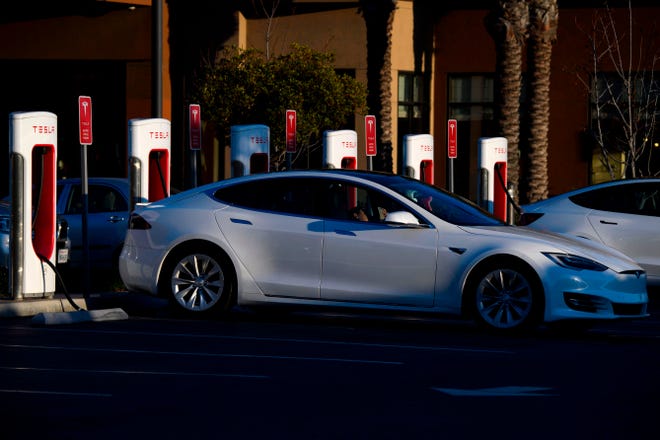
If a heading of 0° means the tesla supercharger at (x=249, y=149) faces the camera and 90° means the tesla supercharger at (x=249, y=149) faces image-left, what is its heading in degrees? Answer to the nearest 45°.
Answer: approximately 315°

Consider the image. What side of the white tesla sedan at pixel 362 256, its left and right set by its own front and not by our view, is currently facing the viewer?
right

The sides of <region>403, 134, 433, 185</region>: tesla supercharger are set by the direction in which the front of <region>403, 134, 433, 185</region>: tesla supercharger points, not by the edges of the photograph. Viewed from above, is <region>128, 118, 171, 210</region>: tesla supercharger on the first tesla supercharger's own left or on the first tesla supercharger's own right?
on the first tesla supercharger's own right

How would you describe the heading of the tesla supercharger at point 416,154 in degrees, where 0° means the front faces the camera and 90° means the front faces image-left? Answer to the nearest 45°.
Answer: approximately 315°

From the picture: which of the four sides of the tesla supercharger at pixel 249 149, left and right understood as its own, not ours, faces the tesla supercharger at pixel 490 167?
left

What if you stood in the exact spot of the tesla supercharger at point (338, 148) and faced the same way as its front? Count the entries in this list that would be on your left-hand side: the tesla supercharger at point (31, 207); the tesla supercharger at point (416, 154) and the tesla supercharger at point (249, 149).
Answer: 1

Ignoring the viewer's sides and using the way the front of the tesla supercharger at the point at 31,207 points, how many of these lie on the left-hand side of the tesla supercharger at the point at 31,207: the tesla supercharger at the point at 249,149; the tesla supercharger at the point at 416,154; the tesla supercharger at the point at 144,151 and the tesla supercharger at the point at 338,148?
4

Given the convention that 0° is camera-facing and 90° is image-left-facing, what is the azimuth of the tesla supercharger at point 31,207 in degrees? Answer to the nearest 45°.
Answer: approximately 315°

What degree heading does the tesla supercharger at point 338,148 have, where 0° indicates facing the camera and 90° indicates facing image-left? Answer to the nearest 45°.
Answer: approximately 315°

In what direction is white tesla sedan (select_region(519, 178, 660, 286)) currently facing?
to the viewer's right

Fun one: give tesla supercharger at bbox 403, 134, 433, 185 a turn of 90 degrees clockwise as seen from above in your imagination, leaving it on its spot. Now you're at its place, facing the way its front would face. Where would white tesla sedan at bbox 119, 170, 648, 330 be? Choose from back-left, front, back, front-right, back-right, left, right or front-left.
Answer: front-left

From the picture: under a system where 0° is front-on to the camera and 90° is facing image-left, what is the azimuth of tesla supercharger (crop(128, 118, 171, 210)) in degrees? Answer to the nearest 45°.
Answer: approximately 315°
